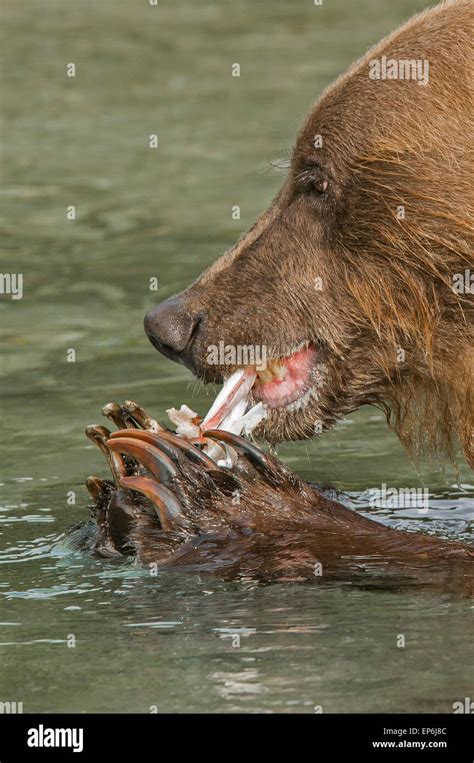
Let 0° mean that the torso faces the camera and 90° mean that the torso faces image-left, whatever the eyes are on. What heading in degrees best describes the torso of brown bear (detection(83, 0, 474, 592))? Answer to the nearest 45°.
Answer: approximately 90°
